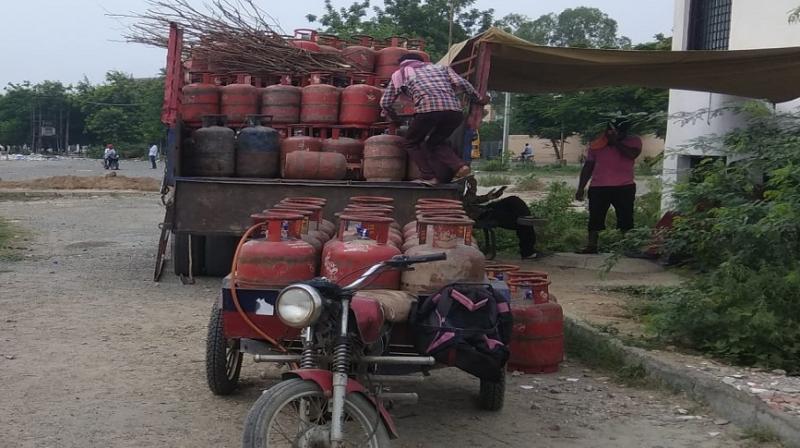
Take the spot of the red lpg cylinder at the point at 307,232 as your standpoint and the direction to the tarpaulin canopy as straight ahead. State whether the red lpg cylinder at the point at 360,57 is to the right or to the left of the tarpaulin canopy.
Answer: left

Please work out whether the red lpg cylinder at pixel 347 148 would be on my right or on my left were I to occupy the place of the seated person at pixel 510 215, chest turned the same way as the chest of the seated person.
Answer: on my right

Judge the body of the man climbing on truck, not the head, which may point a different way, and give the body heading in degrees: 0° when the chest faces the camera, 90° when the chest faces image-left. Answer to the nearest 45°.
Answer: approximately 135°

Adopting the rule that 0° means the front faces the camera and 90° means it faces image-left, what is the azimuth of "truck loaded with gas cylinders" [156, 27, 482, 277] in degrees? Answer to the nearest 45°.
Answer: approximately 180°

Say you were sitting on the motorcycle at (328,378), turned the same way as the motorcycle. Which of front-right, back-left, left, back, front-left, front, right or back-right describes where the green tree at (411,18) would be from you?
back-right

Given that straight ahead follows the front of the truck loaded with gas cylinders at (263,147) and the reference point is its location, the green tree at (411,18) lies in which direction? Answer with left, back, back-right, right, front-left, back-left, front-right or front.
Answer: front

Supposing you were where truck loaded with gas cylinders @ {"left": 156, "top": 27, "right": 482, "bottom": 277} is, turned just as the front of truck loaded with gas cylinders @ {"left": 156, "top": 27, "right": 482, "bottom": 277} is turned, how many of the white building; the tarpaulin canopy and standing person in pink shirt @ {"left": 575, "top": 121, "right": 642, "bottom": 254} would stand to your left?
0

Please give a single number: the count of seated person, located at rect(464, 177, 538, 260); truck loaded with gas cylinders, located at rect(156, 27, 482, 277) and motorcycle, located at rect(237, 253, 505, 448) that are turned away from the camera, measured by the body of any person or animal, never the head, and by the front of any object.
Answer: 1

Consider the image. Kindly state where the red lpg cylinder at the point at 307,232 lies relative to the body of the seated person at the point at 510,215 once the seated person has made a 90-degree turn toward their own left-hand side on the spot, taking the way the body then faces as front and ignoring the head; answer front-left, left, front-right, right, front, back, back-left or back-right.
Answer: back

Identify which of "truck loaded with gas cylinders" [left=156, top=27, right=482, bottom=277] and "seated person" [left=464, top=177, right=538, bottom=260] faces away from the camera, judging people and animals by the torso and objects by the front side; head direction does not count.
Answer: the truck loaded with gas cylinders

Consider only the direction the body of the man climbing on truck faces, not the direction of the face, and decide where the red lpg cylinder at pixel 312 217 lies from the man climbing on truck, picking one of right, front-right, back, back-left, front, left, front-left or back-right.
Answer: back-left

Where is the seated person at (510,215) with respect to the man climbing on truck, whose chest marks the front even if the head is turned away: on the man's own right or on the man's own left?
on the man's own right
